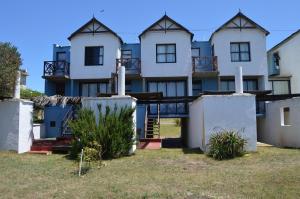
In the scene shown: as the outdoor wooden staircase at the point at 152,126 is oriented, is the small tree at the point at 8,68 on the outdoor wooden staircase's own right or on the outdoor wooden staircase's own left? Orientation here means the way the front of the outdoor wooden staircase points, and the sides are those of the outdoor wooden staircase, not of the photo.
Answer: on the outdoor wooden staircase's own right

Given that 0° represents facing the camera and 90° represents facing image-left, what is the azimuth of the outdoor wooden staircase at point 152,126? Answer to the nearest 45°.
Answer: approximately 0°

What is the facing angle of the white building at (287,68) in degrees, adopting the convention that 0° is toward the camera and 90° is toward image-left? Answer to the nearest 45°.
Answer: approximately 0°

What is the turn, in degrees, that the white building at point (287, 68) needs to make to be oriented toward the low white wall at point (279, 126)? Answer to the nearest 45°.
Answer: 0° — it already faces it

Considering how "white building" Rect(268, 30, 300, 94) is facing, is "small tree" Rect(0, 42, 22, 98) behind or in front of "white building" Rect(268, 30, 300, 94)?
in front

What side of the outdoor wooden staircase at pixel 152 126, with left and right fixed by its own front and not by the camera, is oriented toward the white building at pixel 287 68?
left

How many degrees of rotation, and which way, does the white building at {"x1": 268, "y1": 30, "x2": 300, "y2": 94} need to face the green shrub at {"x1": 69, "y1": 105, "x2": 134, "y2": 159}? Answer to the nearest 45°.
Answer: approximately 45° to its right

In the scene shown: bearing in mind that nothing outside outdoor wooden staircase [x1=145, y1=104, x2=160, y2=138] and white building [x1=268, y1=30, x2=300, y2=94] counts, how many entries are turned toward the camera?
2

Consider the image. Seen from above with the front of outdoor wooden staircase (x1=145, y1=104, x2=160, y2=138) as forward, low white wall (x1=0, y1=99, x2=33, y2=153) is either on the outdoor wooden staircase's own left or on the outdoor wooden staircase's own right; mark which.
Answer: on the outdoor wooden staircase's own right
